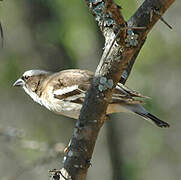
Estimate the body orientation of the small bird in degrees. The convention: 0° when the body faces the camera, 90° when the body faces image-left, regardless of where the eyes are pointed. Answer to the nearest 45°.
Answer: approximately 90°
